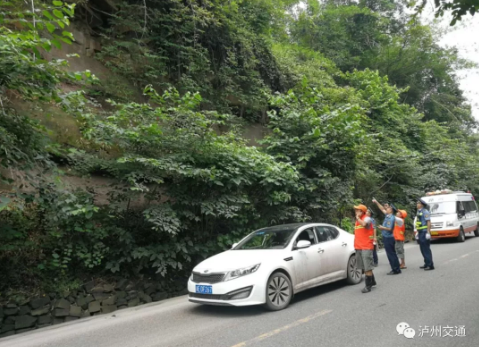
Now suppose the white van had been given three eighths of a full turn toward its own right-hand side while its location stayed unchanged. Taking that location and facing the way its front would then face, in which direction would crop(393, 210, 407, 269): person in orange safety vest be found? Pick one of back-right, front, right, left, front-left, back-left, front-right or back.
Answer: back

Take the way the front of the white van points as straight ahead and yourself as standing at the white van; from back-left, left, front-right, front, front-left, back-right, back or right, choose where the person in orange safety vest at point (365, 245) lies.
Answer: front-left

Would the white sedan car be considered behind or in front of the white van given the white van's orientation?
in front

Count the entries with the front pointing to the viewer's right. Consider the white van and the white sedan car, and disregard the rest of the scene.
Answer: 0

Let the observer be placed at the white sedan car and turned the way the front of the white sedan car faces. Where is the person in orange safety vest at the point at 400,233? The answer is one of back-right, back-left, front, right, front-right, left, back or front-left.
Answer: back

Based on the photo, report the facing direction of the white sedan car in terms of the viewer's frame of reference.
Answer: facing the viewer and to the left of the viewer

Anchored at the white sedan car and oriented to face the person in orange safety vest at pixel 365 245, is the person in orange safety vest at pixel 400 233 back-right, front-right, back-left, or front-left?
front-left

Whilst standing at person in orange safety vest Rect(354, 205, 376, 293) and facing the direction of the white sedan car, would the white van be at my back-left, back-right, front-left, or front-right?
back-right

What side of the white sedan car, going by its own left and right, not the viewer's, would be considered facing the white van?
back
